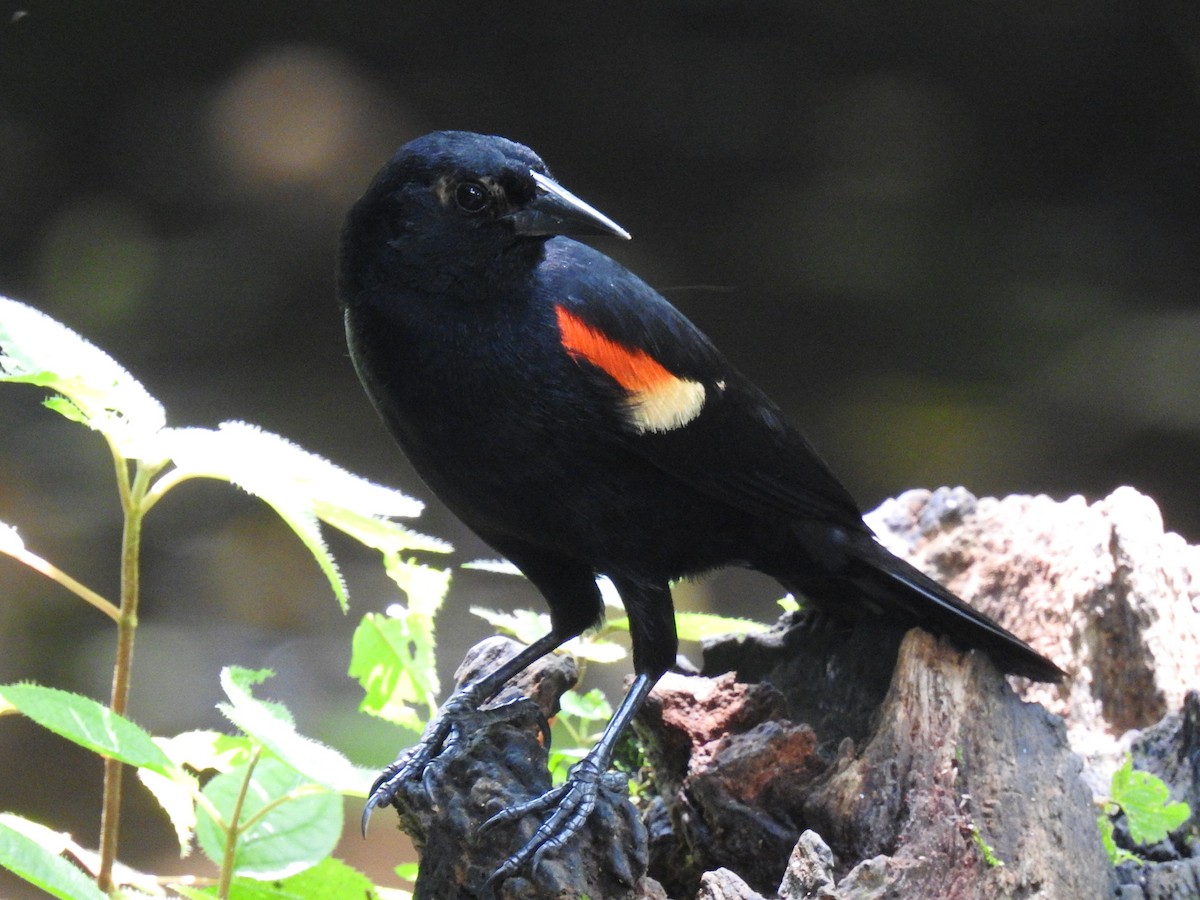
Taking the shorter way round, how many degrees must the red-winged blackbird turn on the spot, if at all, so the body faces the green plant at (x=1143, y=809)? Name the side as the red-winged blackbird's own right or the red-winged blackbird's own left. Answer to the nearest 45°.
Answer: approximately 135° to the red-winged blackbird's own left

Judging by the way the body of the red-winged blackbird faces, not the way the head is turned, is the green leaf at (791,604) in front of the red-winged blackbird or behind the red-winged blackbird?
behind

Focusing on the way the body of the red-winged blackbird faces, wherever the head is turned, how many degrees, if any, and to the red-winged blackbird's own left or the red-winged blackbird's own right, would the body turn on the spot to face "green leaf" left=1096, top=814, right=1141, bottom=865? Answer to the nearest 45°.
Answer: approximately 135° to the red-winged blackbird's own left

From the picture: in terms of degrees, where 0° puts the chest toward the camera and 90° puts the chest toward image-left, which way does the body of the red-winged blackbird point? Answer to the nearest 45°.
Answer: approximately 45°
